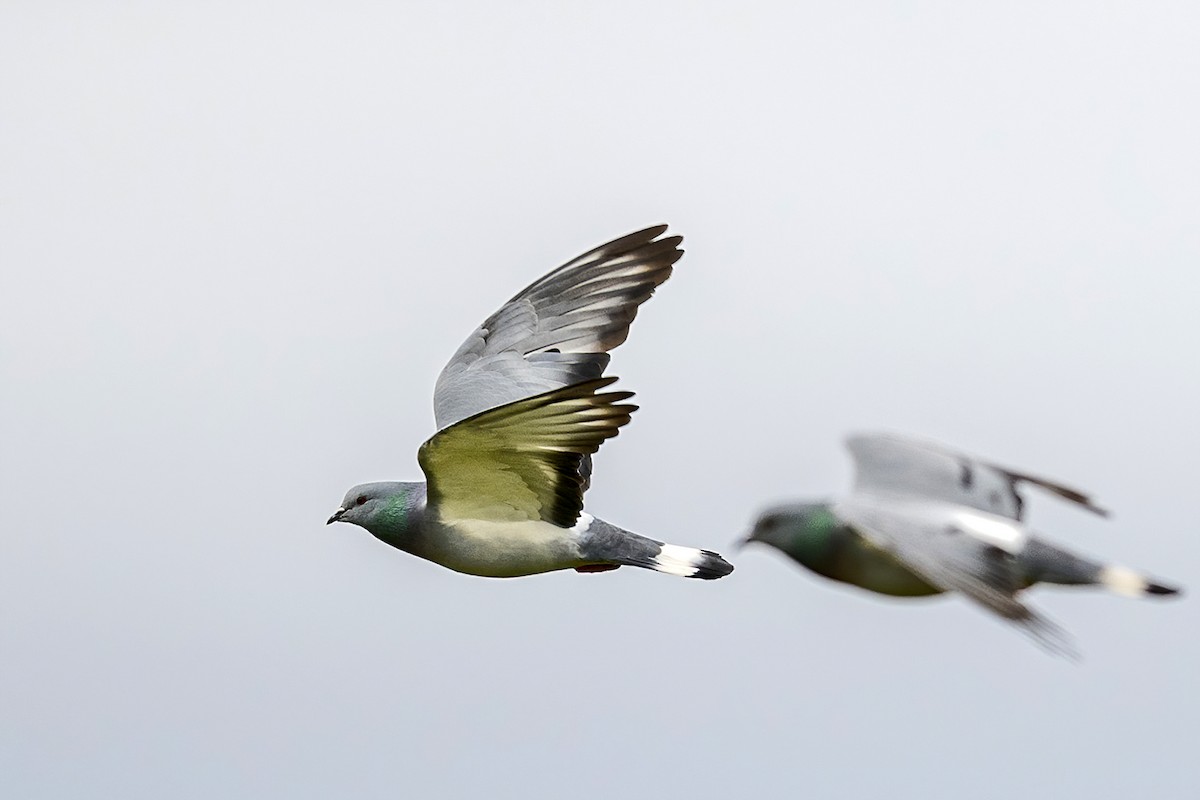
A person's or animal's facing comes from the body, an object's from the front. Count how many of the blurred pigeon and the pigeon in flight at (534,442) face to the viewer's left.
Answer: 2

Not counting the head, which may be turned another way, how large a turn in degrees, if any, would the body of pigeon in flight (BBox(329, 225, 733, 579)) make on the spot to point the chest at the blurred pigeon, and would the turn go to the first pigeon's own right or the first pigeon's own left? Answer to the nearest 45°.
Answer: approximately 180°

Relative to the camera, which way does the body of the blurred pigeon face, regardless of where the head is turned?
to the viewer's left

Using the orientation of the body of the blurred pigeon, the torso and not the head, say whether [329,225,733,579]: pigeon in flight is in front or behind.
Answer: in front

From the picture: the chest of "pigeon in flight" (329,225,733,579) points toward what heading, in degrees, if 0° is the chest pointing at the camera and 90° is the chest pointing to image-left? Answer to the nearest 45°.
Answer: approximately 90°
